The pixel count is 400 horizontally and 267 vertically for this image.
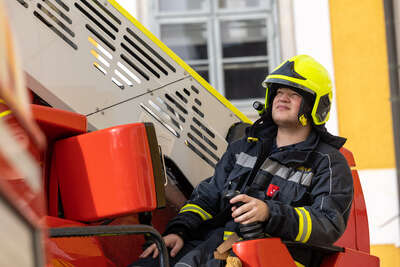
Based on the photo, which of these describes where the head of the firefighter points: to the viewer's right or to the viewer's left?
to the viewer's left

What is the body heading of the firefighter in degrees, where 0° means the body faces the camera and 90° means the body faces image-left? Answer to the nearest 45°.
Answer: approximately 45°
